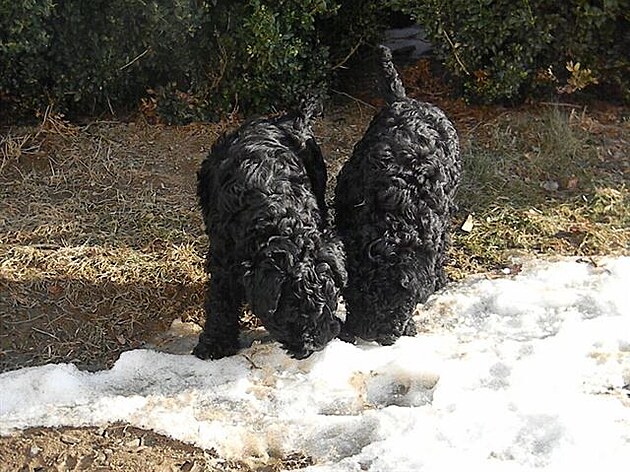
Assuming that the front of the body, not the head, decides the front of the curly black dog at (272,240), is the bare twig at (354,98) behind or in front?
behind

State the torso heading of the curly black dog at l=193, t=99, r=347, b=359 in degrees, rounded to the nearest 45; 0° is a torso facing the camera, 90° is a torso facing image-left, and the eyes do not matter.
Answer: approximately 0°

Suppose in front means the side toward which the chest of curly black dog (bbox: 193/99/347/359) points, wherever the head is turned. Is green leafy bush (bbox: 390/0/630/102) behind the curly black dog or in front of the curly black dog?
behind

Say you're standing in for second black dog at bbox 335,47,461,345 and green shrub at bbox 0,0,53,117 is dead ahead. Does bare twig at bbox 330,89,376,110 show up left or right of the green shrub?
right

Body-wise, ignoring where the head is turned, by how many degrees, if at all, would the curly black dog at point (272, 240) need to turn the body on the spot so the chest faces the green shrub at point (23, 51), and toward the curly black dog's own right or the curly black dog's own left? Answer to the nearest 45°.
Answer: approximately 135° to the curly black dog's own right

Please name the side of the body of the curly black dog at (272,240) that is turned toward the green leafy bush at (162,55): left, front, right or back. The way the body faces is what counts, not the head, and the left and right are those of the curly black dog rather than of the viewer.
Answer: back
